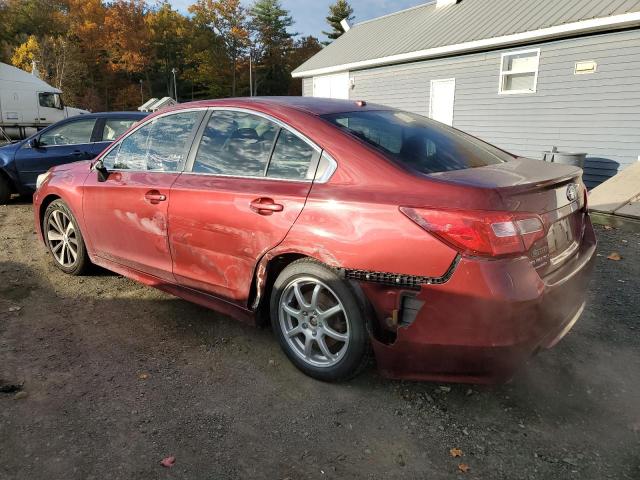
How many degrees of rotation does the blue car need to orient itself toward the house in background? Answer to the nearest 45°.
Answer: approximately 180°

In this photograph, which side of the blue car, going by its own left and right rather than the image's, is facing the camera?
left

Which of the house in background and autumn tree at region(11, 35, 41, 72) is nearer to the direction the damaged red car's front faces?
the autumn tree

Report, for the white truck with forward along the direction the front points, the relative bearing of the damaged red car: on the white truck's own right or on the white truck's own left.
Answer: on the white truck's own right

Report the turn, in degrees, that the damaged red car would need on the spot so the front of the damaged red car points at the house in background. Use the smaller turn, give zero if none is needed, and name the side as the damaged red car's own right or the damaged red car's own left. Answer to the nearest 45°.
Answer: approximately 90° to the damaged red car's own right

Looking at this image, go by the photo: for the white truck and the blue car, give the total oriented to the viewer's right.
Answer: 1

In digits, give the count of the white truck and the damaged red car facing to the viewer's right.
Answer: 1

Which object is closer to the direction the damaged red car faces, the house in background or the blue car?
the blue car

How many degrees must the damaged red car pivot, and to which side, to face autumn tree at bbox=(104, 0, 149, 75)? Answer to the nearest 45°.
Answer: approximately 45° to its right

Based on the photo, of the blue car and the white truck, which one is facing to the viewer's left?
the blue car

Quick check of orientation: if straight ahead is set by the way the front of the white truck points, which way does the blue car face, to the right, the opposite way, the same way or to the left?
the opposite way

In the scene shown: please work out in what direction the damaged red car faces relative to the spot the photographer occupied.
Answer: facing away from the viewer and to the left of the viewer

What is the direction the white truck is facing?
to the viewer's right
